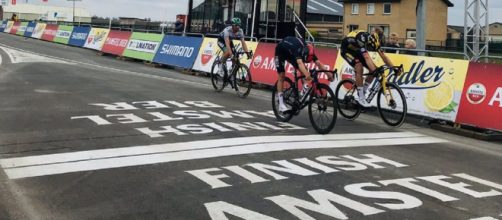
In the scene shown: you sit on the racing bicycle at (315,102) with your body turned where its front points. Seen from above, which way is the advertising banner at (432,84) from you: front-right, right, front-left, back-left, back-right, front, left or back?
left

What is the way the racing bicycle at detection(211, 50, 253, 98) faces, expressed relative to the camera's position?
facing the viewer and to the right of the viewer

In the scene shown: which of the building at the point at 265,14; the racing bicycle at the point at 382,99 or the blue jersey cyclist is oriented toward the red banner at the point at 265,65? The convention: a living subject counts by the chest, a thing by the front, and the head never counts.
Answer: the building

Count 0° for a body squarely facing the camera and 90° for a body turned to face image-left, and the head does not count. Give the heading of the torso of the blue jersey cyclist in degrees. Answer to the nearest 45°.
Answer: approximately 315°

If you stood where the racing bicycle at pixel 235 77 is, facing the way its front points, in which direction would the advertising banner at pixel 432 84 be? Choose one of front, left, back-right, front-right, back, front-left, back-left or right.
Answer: front

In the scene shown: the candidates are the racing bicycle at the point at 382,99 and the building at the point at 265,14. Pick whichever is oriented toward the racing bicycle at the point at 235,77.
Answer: the building

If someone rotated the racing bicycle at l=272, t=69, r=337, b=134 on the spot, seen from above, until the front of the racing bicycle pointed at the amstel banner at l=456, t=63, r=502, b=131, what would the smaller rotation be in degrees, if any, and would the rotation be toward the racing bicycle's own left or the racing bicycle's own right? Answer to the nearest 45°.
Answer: approximately 45° to the racing bicycle's own left

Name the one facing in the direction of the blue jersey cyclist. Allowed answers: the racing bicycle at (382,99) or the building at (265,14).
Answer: the building

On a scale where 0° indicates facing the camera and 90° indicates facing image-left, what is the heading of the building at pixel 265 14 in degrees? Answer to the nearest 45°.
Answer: approximately 0°

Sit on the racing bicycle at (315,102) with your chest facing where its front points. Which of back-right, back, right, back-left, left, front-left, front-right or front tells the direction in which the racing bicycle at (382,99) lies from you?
left

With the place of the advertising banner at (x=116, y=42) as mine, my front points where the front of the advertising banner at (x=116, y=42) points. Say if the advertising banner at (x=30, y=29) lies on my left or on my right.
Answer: on my right
